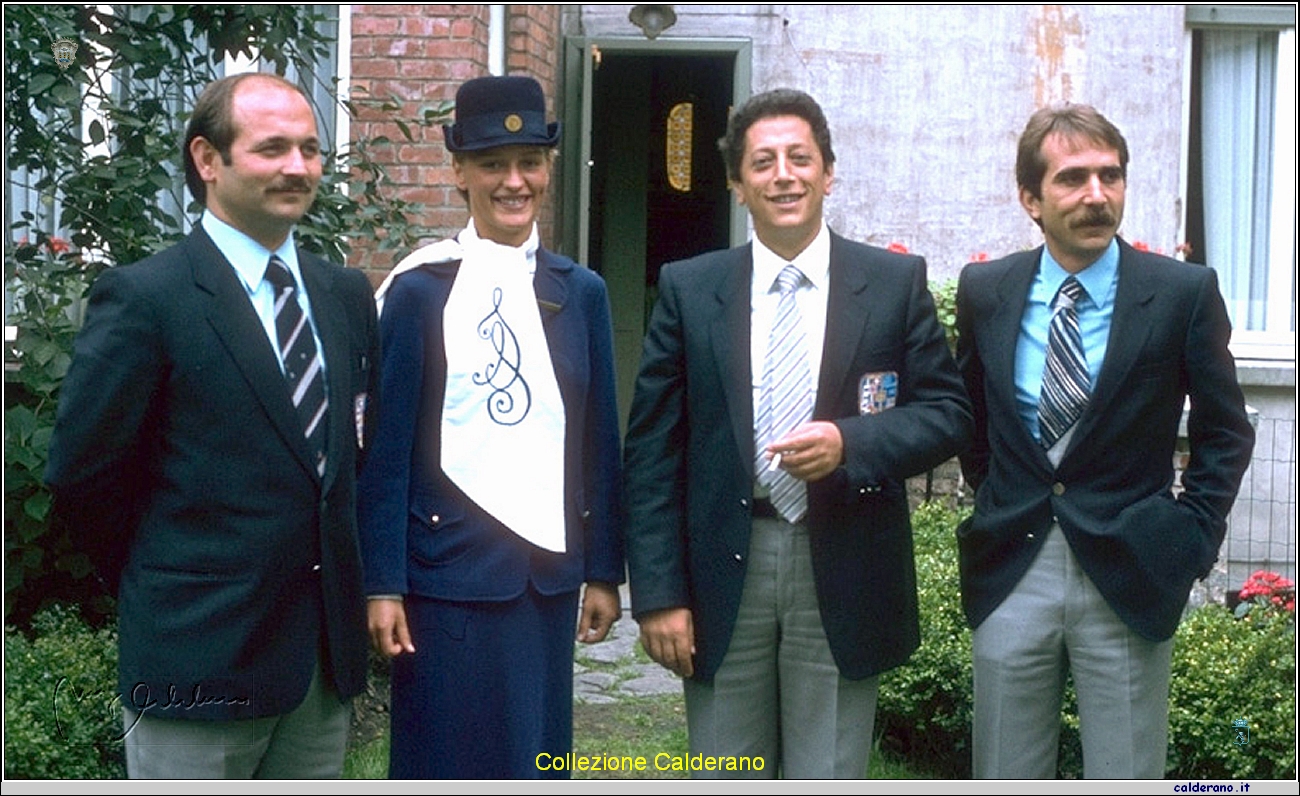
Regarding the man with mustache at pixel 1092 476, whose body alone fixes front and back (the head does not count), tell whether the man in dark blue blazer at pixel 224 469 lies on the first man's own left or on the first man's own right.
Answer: on the first man's own right

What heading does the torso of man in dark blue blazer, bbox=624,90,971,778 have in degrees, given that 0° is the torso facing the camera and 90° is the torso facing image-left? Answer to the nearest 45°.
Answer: approximately 0°

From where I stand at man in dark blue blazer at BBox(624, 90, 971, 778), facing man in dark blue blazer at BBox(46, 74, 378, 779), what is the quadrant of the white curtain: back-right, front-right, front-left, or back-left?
back-right

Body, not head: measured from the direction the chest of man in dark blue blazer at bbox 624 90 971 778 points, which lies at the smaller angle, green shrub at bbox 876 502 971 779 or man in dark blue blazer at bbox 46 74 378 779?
the man in dark blue blazer

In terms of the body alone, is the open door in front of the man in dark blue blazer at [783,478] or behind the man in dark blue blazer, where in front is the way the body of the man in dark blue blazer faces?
behind

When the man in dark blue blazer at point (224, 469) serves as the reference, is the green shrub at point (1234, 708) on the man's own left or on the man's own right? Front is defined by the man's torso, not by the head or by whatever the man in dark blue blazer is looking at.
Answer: on the man's own left

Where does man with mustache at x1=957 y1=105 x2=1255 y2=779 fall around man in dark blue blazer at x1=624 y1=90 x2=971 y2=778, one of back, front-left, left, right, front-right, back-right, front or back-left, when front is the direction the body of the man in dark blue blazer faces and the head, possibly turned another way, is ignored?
left

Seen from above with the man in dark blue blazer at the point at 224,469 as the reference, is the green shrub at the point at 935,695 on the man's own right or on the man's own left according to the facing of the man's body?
on the man's own left

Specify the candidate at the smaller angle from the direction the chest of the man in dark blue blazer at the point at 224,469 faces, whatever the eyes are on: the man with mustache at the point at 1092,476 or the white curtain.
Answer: the man with mustache

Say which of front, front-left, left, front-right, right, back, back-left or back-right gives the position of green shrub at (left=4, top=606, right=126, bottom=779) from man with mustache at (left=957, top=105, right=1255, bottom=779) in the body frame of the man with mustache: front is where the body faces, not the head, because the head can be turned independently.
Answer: right

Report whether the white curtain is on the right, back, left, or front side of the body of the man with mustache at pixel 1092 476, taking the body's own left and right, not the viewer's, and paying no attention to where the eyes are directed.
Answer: back

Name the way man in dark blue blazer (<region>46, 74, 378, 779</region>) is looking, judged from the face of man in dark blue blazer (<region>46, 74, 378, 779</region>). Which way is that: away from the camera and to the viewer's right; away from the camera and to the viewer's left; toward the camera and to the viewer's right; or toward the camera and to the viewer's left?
toward the camera and to the viewer's right

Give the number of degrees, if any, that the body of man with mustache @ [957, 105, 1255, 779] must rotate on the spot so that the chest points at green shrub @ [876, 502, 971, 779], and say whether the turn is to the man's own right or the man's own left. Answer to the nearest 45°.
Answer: approximately 180°
